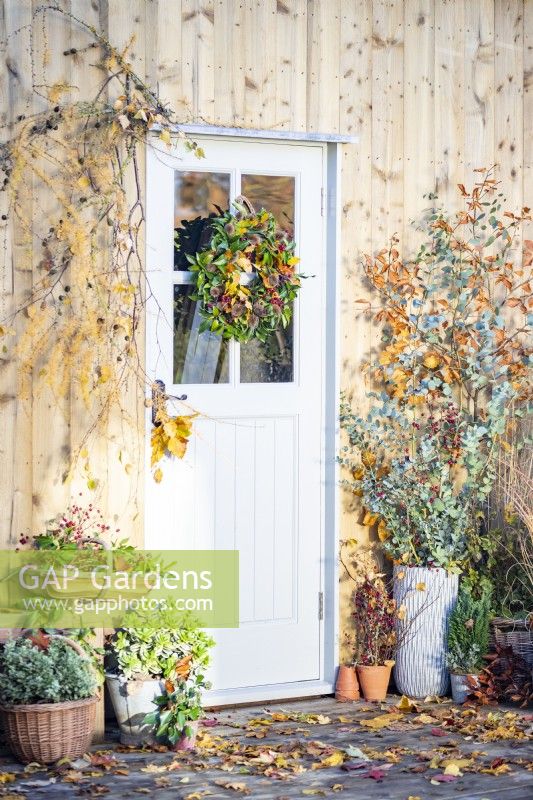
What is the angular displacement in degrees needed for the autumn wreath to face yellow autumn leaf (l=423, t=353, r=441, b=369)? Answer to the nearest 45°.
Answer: approximately 135° to its left

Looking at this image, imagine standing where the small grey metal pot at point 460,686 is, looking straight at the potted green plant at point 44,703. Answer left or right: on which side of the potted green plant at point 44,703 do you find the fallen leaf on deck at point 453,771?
left

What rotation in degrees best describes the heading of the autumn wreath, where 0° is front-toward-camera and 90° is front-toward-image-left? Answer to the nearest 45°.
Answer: approximately 0°
